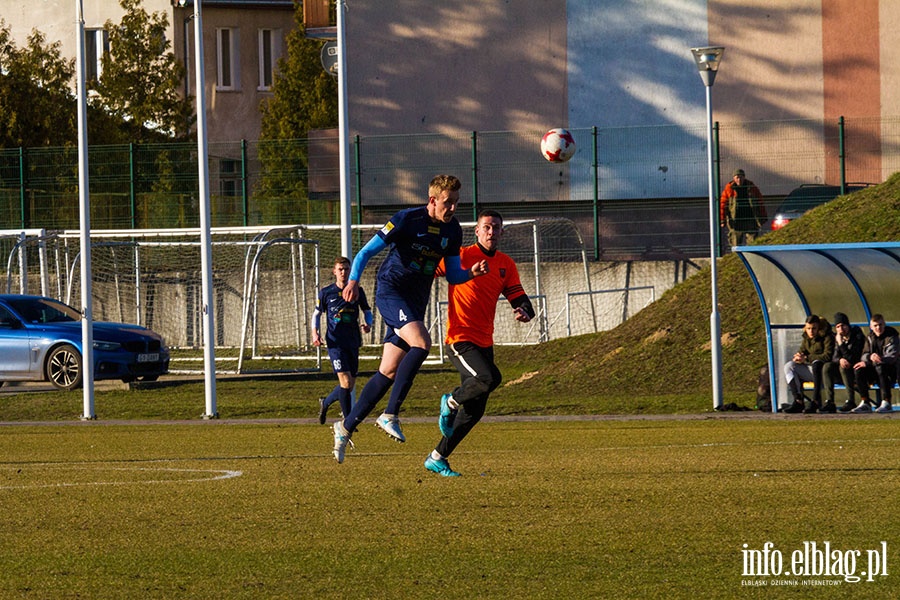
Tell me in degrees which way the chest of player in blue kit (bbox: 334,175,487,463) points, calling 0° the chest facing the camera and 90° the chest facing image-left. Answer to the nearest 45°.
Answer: approximately 315°

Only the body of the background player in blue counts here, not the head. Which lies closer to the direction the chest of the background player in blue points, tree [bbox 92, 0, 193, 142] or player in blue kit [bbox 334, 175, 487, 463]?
the player in blue kit

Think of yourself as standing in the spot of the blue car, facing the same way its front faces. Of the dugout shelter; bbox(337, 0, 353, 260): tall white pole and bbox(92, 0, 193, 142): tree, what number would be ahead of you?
2

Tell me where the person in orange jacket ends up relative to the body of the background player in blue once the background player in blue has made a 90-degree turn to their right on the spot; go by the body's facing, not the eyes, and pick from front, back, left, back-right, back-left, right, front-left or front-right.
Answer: back-right

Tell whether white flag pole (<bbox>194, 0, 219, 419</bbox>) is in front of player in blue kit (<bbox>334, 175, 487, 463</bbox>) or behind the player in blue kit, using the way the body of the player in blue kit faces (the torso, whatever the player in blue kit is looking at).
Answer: behind

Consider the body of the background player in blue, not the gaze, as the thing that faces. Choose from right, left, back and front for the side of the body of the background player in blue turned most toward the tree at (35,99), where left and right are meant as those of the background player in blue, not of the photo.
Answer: back

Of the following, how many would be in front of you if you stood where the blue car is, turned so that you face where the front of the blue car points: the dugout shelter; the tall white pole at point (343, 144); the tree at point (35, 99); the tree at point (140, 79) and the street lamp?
3

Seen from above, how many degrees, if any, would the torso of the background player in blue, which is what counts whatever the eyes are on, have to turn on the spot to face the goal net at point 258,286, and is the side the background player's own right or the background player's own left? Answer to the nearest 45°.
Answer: approximately 180°
